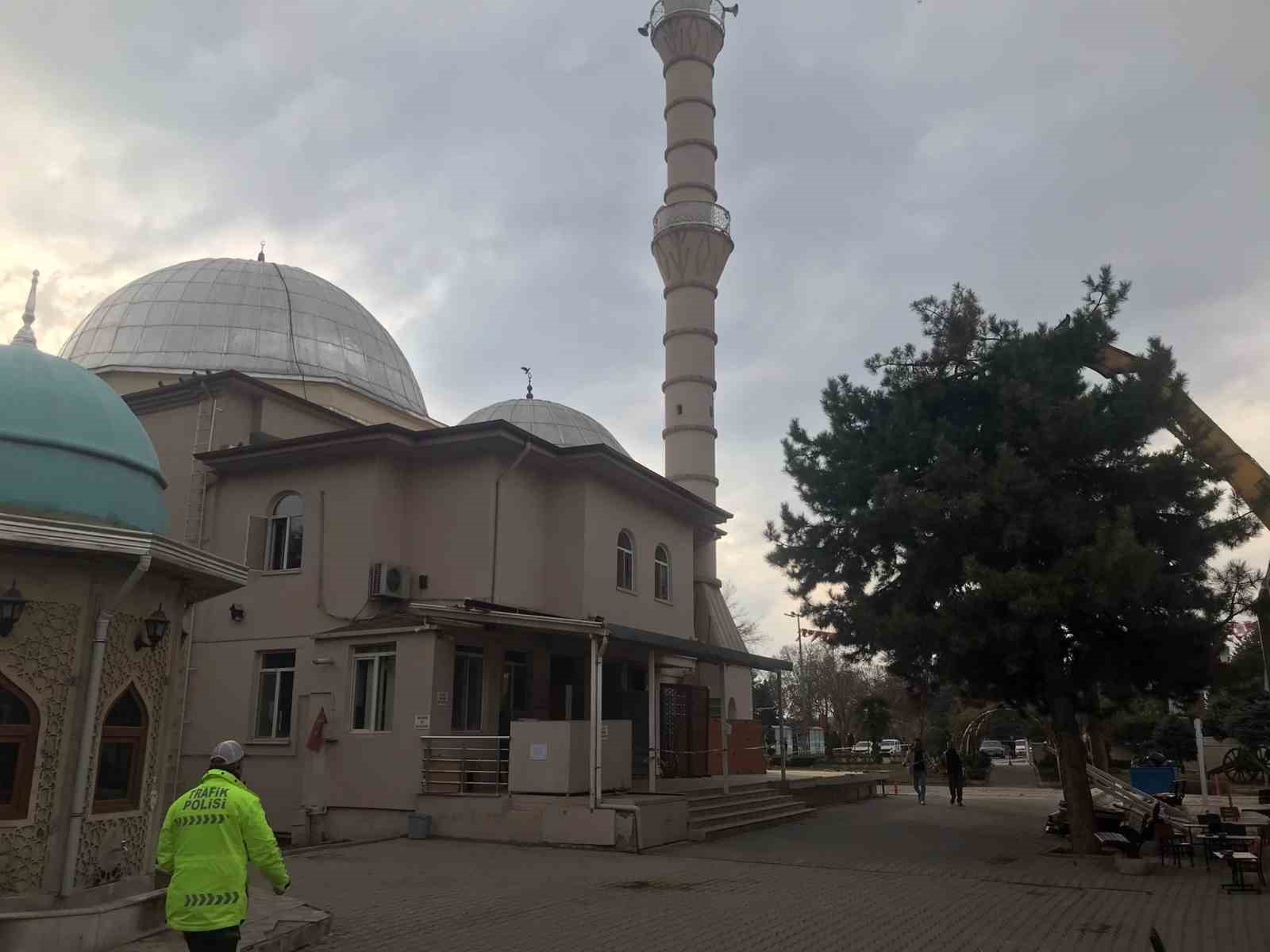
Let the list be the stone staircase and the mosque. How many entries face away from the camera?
0

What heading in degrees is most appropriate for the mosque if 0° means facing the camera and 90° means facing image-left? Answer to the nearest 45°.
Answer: approximately 315°

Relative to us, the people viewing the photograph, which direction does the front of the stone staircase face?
facing the viewer and to the right of the viewer

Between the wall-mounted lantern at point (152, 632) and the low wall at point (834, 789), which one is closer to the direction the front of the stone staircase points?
the wall-mounted lantern

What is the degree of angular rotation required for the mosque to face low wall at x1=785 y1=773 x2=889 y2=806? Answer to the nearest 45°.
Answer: approximately 45° to its left

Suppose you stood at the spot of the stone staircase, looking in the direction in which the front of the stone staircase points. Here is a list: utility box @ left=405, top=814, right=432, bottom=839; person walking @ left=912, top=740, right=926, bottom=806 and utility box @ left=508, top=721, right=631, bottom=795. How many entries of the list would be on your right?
2

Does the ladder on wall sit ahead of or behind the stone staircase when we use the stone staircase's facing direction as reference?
behind

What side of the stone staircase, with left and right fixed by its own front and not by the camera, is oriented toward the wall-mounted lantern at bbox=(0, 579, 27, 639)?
right
